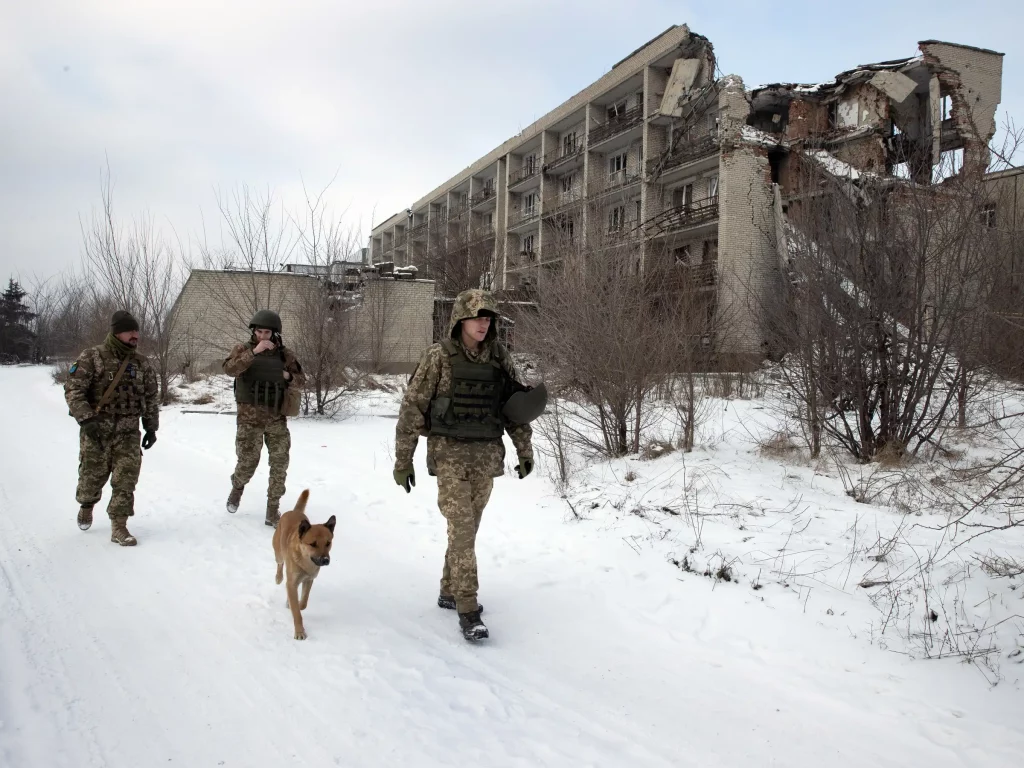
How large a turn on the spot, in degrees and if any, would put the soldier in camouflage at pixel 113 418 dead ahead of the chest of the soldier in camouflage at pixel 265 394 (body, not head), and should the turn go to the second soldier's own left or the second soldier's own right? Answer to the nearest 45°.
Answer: approximately 90° to the second soldier's own right

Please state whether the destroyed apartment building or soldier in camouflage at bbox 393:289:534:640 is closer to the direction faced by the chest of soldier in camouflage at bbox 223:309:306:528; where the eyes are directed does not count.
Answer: the soldier in camouflage

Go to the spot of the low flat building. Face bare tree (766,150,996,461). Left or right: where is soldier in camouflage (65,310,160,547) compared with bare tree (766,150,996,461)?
right

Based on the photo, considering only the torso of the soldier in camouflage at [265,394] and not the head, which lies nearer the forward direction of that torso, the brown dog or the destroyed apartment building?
the brown dog

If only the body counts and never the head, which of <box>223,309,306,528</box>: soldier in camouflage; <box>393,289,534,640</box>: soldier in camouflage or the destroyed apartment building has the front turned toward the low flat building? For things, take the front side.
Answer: the destroyed apartment building

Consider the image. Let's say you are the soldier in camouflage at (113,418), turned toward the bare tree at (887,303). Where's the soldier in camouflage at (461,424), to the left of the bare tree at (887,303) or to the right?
right

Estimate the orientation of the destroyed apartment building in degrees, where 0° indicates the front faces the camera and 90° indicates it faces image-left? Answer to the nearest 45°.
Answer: approximately 45°

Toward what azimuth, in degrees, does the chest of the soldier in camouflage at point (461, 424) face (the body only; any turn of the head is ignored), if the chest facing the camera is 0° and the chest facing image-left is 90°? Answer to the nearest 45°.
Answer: approximately 315°

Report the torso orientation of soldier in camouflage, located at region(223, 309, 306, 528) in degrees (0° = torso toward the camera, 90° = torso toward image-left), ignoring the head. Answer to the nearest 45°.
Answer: approximately 0°
